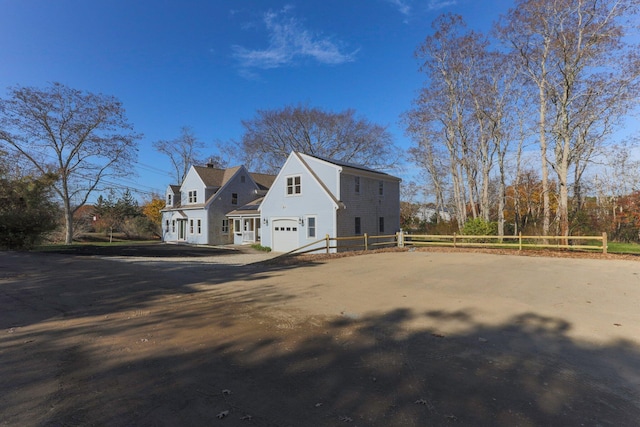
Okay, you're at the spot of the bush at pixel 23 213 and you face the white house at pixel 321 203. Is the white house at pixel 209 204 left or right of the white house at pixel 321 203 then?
left

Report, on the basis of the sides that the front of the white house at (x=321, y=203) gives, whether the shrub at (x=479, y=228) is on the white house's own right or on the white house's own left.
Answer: on the white house's own left

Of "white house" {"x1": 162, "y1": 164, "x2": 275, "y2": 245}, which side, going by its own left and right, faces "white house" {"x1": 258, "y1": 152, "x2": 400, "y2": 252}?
left

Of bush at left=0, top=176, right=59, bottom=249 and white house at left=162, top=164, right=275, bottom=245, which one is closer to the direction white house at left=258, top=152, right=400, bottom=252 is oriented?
the bush

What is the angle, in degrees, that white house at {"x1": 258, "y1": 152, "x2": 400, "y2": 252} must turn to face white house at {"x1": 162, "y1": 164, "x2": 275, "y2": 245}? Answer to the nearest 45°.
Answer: approximately 90° to its right

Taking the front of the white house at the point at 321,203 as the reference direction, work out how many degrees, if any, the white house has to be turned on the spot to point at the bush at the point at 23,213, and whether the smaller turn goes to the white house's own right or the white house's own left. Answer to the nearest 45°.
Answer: approximately 45° to the white house's own right

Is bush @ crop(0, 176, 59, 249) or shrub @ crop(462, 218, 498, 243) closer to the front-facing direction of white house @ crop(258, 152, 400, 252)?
the bush
